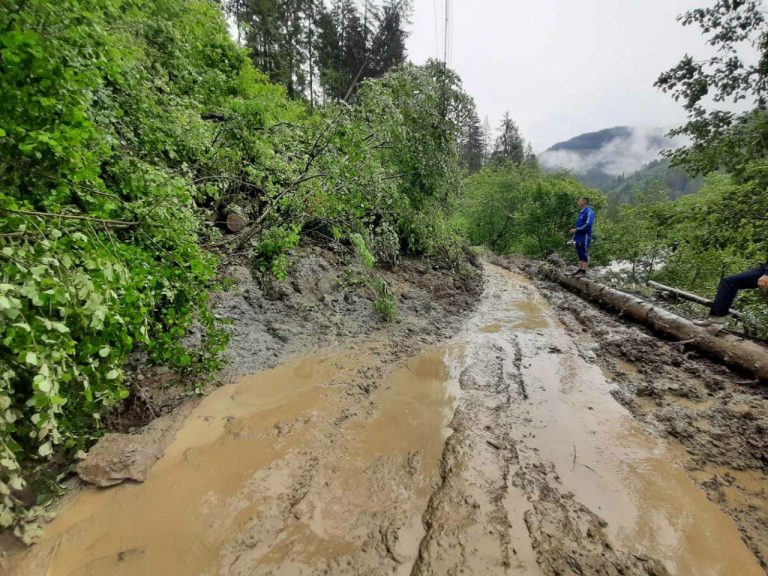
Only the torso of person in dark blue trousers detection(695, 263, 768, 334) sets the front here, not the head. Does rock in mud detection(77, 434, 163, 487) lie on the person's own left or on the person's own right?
on the person's own left

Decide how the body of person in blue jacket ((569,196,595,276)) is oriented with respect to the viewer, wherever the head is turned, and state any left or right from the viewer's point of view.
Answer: facing to the left of the viewer

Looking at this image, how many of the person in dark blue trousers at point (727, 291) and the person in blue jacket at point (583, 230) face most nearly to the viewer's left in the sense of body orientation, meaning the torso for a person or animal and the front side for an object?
2

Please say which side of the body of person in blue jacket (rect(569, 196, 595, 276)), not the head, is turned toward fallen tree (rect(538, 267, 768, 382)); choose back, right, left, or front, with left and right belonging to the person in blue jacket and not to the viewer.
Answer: left

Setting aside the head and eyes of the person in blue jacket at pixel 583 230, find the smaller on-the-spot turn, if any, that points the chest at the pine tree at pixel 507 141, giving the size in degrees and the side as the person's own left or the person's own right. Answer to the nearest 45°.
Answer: approximately 90° to the person's own right

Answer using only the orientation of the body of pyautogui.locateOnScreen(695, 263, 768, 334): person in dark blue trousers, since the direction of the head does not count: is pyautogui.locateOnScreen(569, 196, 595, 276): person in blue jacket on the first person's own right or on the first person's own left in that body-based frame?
on the first person's own right

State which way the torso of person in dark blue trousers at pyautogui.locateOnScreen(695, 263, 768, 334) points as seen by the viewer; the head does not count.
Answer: to the viewer's left

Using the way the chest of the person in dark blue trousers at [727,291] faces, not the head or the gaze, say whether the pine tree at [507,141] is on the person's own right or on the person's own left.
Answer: on the person's own right
